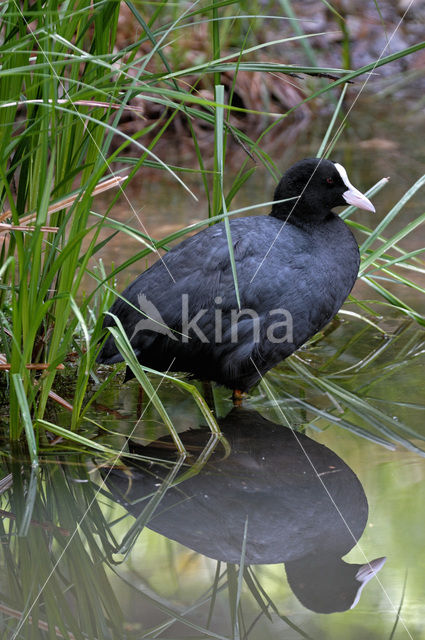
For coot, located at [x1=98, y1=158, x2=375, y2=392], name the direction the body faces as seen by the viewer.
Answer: to the viewer's right
